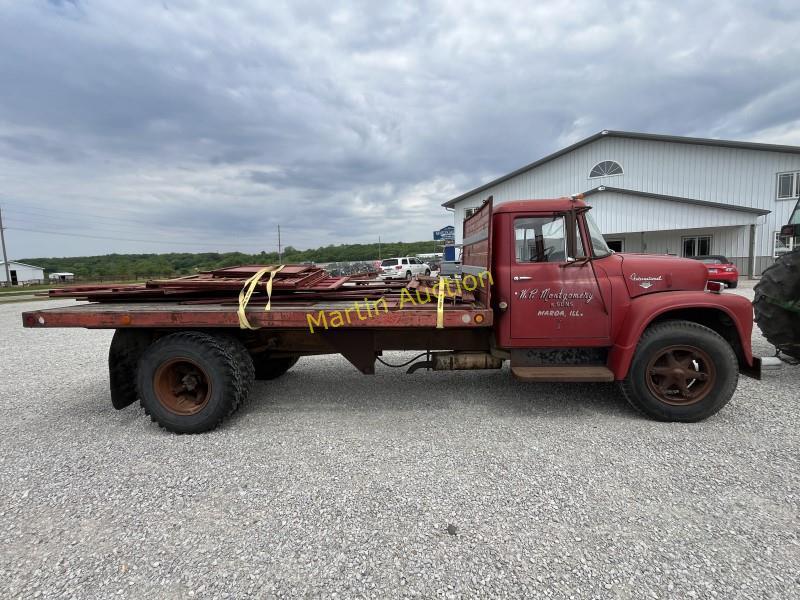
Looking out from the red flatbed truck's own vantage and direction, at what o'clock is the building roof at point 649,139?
The building roof is roughly at 10 o'clock from the red flatbed truck.

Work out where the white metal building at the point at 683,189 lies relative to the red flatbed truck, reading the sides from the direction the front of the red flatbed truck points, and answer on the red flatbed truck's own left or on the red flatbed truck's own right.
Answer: on the red flatbed truck's own left

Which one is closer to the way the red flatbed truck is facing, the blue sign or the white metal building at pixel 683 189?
the white metal building

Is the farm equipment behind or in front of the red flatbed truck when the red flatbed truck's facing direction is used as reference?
in front

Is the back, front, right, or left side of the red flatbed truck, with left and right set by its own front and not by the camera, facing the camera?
right

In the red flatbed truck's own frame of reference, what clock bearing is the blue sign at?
The blue sign is roughly at 9 o'clock from the red flatbed truck.

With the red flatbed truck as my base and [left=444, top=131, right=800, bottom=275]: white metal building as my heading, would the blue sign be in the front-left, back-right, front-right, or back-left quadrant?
front-left
